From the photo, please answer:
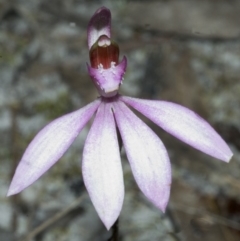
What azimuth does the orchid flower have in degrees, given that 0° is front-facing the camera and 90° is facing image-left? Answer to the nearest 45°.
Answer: approximately 0°
